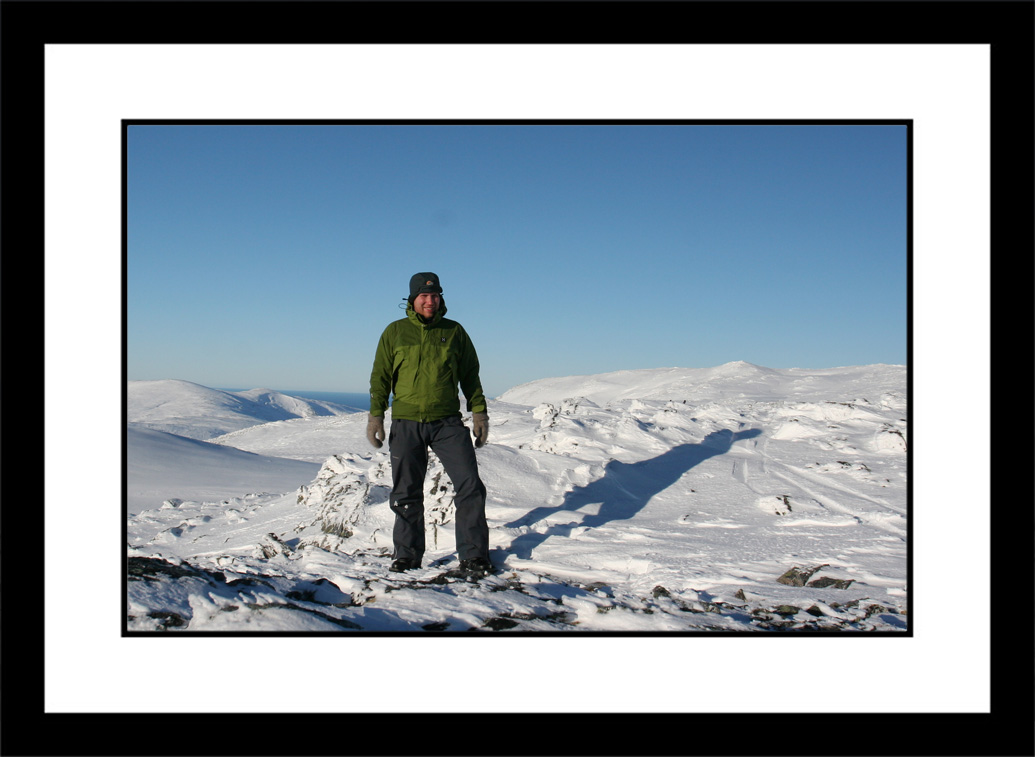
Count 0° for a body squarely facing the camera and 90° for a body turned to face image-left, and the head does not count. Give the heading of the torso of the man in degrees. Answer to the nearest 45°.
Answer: approximately 0°
